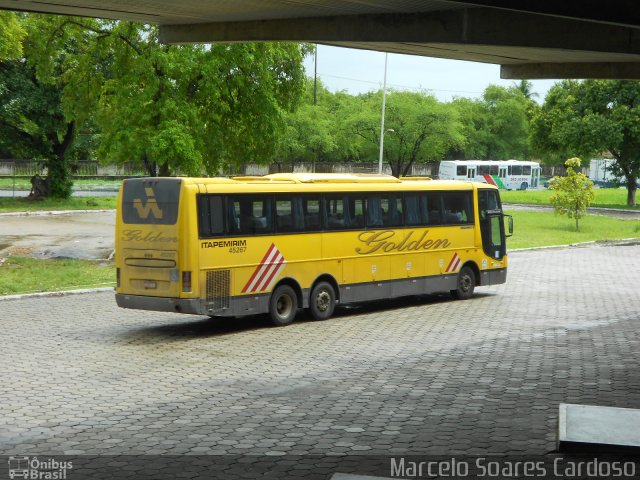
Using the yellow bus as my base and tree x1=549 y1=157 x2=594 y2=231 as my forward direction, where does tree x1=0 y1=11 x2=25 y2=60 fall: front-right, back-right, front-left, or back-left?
front-left

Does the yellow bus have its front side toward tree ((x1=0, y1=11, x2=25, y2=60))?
no

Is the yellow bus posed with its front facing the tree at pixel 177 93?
no

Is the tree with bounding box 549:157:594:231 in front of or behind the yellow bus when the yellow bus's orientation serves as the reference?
in front

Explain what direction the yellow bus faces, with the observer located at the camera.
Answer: facing away from the viewer and to the right of the viewer

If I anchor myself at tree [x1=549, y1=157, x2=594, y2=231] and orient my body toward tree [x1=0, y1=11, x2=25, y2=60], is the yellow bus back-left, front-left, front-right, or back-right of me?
front-left
